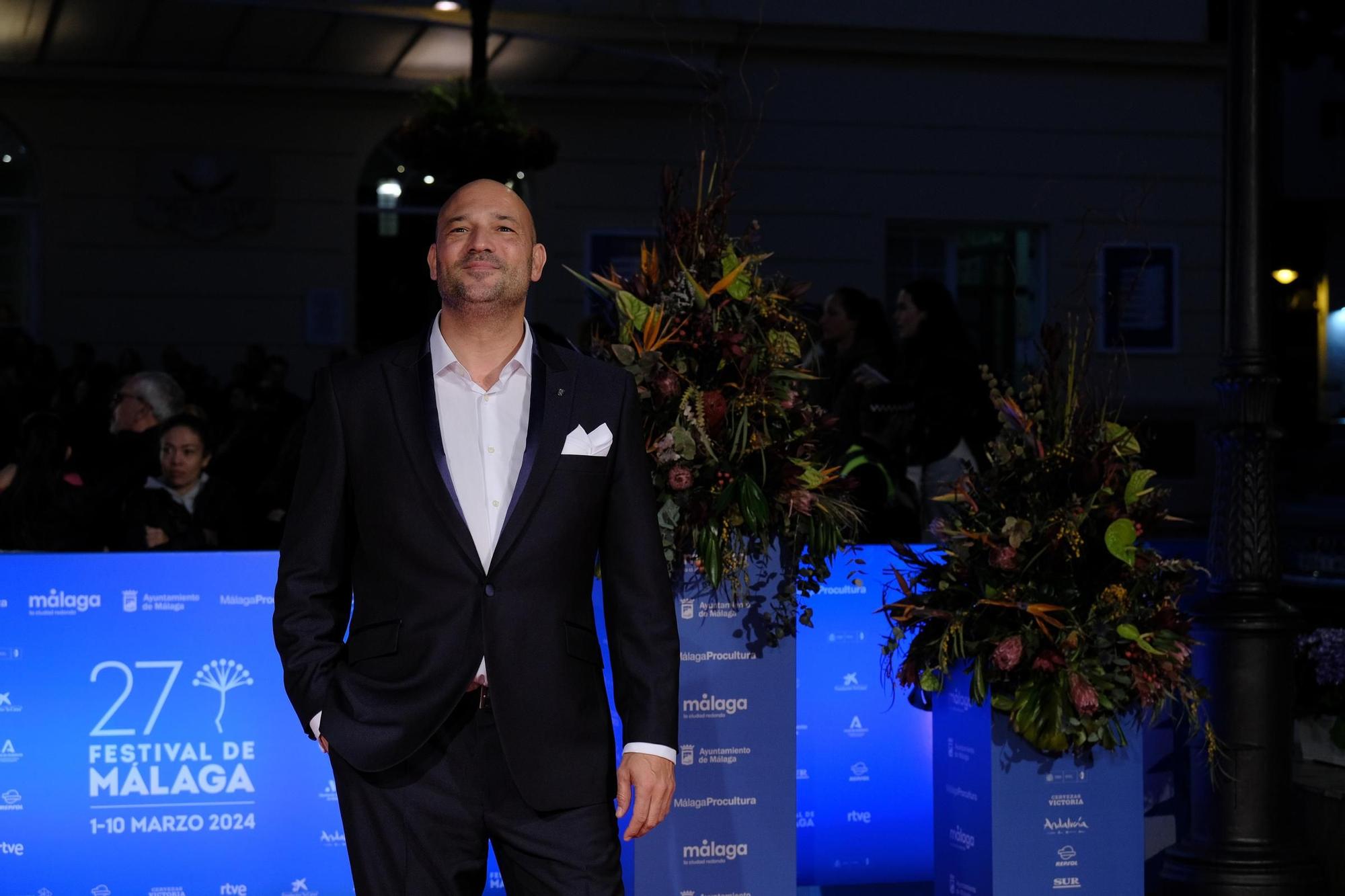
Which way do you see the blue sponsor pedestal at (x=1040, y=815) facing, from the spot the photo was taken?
facing the viewer

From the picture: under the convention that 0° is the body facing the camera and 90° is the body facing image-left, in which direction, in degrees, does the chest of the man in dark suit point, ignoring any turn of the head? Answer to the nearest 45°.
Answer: approximately 0°

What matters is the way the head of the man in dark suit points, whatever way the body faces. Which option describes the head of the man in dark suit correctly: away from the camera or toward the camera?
toward the camera

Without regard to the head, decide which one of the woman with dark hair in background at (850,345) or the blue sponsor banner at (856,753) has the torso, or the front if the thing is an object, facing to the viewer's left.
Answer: the woman with dark hair in background

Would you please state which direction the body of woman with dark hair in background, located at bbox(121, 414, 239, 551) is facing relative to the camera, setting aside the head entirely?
toward the camera

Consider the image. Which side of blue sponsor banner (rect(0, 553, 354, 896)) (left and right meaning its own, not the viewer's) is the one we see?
front

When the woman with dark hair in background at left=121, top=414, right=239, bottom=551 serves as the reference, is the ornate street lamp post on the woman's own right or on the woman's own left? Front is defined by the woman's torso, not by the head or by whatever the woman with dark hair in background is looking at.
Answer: on the woman's own left

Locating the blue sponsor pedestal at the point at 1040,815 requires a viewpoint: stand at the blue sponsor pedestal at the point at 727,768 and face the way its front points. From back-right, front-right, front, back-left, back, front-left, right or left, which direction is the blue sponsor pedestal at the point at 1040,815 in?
left

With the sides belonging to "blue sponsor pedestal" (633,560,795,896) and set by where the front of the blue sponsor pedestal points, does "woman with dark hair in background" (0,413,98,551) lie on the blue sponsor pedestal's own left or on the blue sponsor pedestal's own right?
on the blue sponsor pedestal's own right
